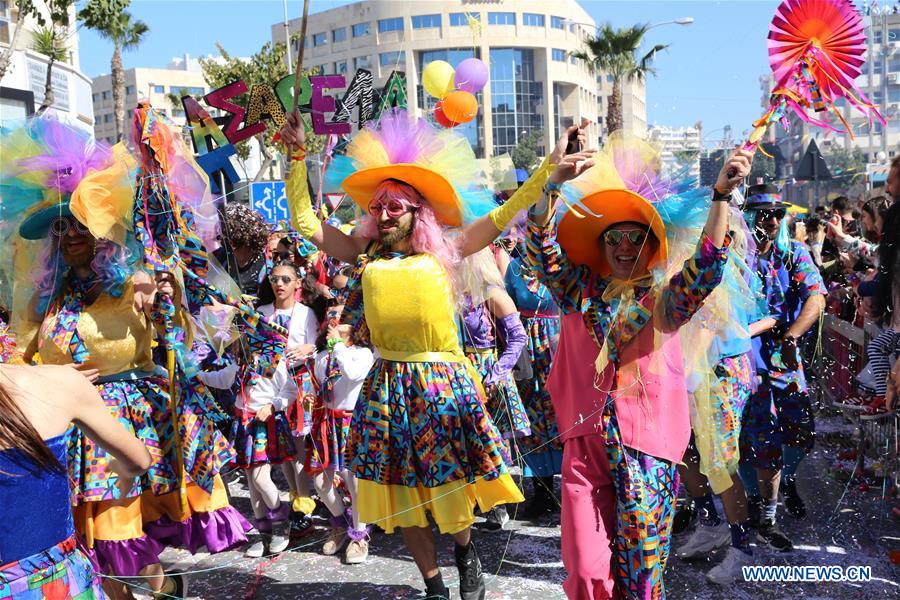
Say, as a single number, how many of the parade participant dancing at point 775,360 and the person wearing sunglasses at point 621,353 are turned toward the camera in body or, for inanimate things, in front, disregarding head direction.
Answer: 2

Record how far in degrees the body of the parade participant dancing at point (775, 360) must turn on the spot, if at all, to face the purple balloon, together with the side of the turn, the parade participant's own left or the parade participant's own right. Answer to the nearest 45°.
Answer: approximately 135° to the parade participant's own right

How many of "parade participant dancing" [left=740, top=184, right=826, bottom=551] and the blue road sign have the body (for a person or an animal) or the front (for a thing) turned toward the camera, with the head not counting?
2

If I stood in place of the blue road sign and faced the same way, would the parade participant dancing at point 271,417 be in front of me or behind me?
in front

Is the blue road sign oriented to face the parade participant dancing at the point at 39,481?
yes

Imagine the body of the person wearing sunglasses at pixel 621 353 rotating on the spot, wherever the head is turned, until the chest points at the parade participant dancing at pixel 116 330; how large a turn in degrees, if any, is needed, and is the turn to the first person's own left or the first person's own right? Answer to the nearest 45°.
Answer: approximately 90° to the first person's own right

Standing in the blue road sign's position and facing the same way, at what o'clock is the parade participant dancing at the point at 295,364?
The parade participant dancing is roughly at 12 o'clock from the blue road sign.

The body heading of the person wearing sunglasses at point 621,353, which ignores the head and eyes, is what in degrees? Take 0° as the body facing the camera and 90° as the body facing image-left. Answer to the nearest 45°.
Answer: approximately 0°

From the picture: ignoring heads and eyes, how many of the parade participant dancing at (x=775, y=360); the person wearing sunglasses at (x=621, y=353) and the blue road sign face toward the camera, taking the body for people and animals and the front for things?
3

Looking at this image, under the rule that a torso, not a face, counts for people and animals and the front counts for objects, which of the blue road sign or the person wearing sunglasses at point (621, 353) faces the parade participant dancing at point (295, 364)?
the blue road sign

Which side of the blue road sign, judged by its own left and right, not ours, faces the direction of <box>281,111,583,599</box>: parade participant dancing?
front
